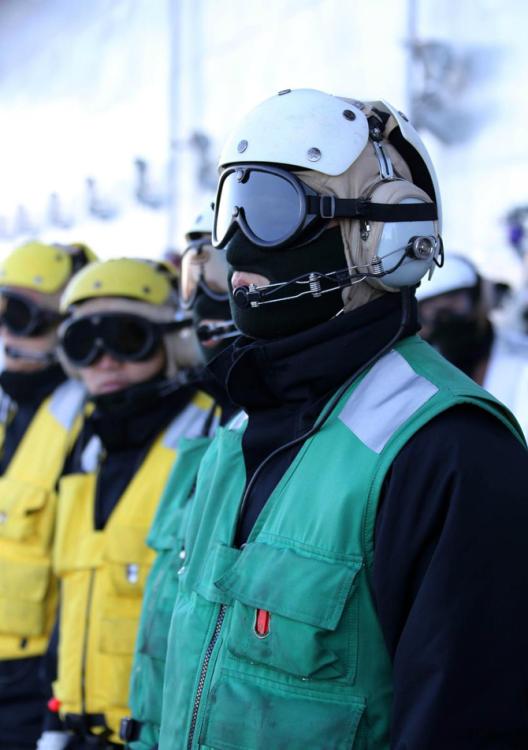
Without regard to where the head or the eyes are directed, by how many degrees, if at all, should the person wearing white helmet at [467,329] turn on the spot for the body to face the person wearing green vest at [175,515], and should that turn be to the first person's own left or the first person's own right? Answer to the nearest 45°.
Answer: approximately 45° to the first person's own left

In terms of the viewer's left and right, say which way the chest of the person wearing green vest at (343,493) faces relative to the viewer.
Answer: facing the viewer and to the left of the viewer

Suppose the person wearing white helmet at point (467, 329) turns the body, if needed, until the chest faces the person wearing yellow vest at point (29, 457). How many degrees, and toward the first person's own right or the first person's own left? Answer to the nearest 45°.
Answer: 0° — they already face them

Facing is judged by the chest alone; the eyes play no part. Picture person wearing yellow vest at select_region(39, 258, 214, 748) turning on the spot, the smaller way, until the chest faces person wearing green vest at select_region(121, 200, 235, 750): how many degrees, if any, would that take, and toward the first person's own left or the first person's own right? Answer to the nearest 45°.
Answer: approximately 45° to the first person's own left

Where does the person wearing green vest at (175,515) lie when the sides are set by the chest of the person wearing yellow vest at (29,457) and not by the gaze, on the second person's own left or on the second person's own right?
on the second person's own left

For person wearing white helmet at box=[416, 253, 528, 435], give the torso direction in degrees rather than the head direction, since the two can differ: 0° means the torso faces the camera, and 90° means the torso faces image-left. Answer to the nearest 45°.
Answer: approximately 45°

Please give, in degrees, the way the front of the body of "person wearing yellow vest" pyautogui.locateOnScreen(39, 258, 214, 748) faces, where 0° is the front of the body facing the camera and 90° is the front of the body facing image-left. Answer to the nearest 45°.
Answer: approximately 45°

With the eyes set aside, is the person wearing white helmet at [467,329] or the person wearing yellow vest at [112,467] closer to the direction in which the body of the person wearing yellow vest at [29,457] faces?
the person wearing yellow vest

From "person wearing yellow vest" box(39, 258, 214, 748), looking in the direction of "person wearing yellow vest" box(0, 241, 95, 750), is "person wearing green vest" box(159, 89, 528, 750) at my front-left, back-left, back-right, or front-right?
back-left
